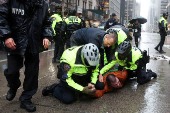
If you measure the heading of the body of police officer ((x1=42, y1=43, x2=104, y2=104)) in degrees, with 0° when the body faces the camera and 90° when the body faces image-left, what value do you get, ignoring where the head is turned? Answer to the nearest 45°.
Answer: approximately 315°
